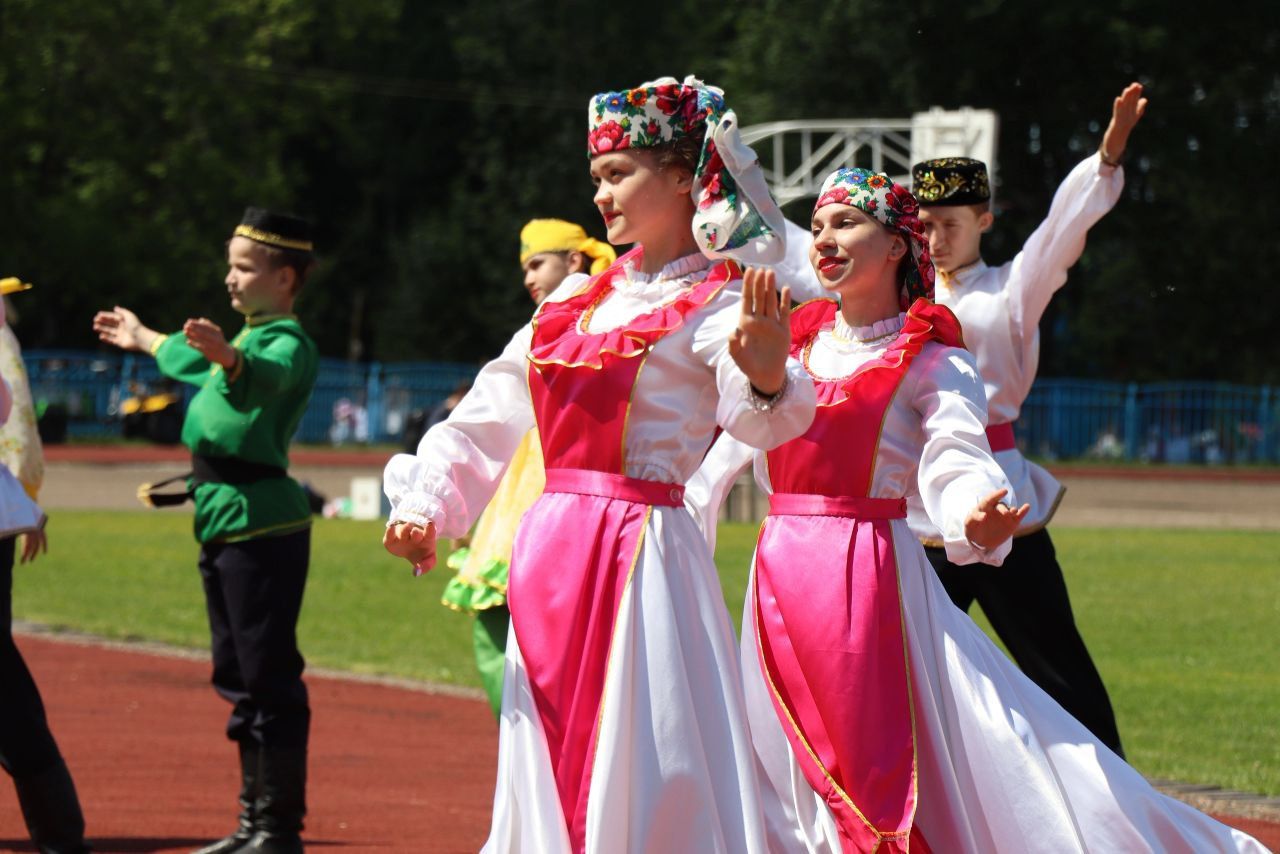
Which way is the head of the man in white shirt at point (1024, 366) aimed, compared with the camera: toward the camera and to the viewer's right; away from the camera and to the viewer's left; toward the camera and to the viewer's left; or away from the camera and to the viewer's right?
toward the camera and to the viewer's left

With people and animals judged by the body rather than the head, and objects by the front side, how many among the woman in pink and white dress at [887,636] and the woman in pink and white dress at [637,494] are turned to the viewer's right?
0

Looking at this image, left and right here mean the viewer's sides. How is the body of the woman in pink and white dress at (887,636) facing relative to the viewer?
facing the viewer and to the left of the viewer

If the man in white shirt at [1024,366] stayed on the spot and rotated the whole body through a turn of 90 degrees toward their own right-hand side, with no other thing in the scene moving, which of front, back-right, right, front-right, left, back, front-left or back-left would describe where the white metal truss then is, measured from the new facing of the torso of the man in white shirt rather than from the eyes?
front-right

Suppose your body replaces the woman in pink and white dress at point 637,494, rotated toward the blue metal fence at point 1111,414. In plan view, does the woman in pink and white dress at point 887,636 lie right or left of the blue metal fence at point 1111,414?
right

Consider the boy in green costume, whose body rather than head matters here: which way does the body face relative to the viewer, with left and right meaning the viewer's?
facing to the left of the viewer

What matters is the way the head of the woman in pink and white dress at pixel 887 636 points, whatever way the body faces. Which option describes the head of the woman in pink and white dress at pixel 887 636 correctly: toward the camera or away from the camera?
toward the camera

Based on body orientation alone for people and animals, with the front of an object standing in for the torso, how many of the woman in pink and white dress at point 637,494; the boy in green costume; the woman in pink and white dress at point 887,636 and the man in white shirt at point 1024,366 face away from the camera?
0

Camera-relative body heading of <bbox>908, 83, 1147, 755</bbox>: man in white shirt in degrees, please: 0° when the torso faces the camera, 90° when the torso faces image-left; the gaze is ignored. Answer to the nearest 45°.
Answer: approximately 45°

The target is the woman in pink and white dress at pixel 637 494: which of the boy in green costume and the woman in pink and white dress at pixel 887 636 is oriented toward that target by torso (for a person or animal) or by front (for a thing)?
the woman in pink and white dress at pixel 887 636

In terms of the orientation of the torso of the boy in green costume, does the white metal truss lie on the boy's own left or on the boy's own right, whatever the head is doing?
on the boy's own right

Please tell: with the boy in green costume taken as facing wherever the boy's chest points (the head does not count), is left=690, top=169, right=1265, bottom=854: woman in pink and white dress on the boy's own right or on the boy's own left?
on the boy's own left

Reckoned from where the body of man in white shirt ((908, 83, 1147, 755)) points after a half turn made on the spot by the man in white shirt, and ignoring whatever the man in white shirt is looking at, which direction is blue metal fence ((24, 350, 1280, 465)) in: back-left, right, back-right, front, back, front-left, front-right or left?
front-left

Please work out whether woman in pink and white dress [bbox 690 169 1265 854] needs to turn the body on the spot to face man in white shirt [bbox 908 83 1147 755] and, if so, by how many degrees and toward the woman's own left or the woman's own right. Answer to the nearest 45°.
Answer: approximately 135° to the woman's own right

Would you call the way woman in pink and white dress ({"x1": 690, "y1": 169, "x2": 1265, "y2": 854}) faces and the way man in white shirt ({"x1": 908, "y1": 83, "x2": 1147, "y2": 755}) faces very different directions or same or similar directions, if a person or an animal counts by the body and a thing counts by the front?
same or similar directions

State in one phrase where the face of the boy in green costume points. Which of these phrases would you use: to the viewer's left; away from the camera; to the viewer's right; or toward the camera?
to the viewer's left

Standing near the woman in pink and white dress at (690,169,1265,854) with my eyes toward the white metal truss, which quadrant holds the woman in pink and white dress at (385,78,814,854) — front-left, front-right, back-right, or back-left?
back-left
